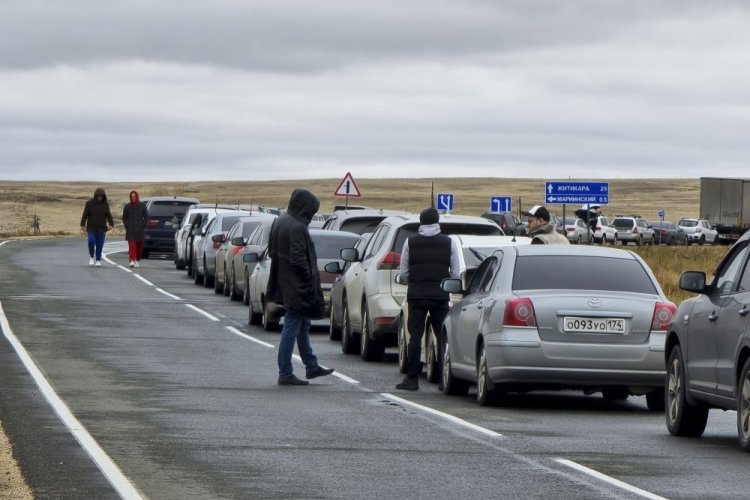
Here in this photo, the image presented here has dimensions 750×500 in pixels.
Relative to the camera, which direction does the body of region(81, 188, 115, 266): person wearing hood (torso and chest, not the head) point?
toward the camera

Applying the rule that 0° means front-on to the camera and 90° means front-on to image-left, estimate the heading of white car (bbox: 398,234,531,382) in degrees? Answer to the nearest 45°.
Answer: approximately 135°

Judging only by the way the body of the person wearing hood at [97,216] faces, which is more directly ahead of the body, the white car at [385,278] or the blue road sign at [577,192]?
the white car

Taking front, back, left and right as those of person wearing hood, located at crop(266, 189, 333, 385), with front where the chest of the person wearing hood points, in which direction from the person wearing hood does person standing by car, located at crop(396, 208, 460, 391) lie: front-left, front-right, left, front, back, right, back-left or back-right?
front

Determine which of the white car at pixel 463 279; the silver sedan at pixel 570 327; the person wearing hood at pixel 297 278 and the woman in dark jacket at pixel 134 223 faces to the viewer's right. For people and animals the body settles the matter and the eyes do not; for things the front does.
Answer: the person wearing hood

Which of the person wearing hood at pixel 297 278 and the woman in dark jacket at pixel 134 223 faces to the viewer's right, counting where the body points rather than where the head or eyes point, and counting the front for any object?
the person wearing hood

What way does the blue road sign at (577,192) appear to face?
toward the camera

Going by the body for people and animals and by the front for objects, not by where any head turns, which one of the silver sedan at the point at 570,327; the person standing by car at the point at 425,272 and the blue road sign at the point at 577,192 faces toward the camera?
the blue road sign

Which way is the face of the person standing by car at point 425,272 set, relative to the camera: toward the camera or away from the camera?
away from the camera

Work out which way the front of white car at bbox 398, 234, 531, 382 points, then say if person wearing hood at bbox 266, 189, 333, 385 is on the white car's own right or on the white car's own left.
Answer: on the white car's own left

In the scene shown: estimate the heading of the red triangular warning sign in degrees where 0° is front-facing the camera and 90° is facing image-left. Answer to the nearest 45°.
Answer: approximately 0°

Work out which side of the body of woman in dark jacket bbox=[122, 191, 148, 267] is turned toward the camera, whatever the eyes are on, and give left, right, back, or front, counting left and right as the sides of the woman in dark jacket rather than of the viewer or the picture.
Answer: front
